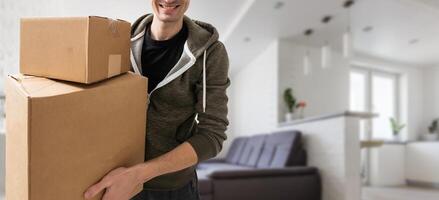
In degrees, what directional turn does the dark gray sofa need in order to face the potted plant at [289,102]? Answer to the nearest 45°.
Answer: approximately 135° to its right

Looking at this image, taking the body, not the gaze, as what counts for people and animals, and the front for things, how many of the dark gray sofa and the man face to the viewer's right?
0

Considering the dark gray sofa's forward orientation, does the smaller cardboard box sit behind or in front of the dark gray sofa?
in front

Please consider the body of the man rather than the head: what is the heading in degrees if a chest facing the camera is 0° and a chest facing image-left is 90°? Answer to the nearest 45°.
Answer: approximately 45°

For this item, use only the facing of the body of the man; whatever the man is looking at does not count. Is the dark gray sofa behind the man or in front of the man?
behind

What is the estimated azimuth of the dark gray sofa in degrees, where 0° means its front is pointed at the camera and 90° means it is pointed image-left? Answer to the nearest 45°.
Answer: approximately 45°
